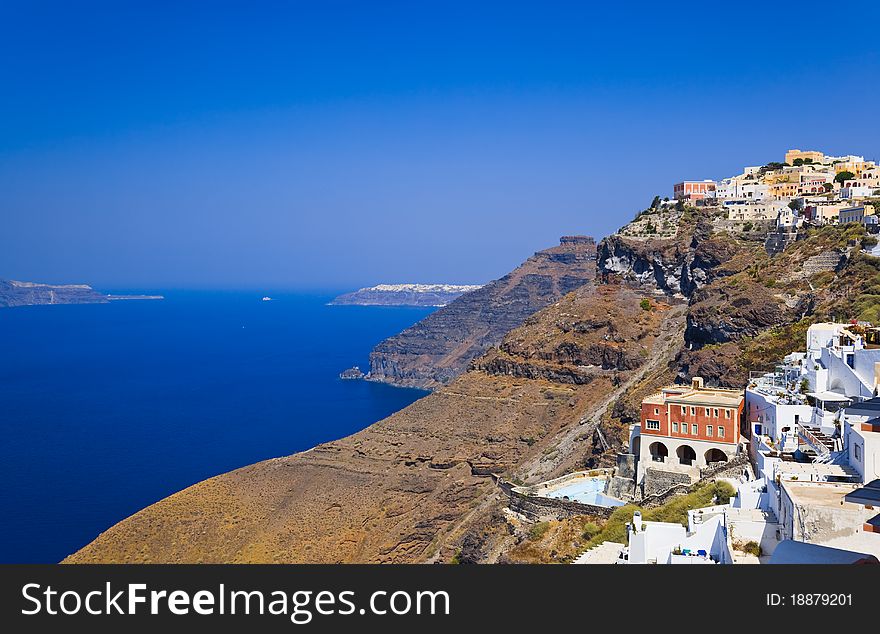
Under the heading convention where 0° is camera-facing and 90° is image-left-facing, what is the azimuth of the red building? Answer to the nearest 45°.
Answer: approximately 0°

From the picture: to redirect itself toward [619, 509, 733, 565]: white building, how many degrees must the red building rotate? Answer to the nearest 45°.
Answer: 0° — it already faces it

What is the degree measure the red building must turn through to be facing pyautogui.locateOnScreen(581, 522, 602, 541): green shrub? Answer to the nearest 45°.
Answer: approximately 45° to its right

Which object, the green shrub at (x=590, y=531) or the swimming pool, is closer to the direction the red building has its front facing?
the green shrub

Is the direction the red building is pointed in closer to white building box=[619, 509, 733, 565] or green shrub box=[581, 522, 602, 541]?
the white building

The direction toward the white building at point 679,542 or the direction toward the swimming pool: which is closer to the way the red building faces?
the white building

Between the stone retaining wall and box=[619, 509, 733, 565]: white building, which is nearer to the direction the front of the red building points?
the white building

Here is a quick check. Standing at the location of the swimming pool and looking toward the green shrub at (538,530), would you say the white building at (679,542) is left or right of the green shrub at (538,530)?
left

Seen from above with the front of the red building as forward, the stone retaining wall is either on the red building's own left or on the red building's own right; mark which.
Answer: on the red building's own right
